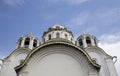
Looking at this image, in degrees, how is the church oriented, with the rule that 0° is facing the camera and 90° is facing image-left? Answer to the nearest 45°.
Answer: approximately 0°
